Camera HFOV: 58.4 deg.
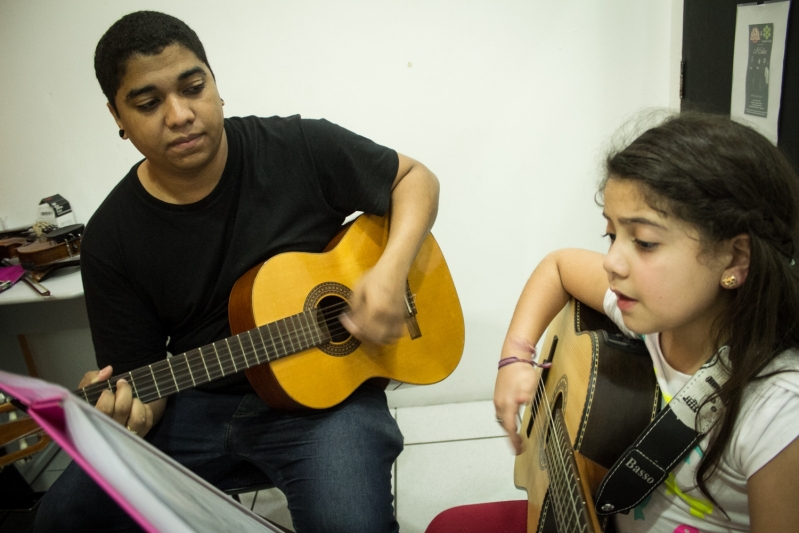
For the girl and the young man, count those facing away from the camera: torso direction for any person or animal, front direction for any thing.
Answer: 0

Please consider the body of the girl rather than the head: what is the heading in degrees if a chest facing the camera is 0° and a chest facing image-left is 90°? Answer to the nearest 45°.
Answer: approximately 45°

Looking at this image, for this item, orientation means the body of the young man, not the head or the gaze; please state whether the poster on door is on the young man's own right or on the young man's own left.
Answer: on the young man's own left

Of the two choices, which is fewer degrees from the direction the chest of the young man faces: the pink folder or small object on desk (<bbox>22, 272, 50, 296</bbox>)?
the pink folder

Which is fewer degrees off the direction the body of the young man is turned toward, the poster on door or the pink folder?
the pink folder

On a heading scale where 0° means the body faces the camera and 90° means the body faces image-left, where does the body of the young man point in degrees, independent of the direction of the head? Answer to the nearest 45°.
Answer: approximately 0°

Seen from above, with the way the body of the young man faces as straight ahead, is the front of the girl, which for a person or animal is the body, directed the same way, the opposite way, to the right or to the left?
to the right

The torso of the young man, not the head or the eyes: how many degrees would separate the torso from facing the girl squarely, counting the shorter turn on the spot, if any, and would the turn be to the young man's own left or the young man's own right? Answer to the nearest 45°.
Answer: approximately 45° to the young man's own left

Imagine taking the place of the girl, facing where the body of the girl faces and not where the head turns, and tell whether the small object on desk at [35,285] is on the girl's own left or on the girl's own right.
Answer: on the girl's own right

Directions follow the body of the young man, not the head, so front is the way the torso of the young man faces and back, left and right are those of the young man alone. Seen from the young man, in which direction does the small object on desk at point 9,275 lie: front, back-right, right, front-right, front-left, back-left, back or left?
back-right
